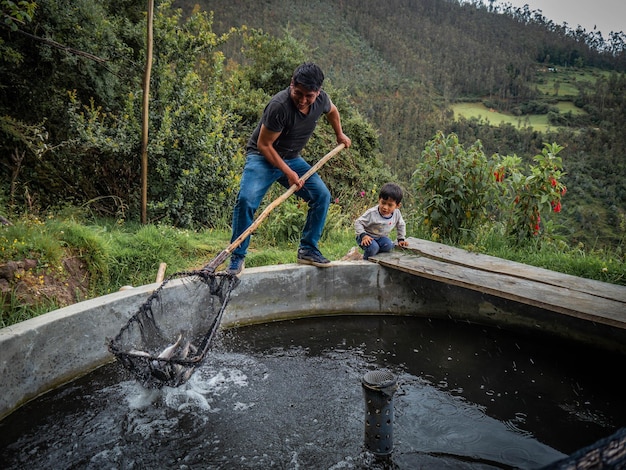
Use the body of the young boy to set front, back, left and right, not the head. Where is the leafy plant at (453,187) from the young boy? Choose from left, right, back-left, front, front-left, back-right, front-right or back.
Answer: back-left

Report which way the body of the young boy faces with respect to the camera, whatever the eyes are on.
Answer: toward the camera

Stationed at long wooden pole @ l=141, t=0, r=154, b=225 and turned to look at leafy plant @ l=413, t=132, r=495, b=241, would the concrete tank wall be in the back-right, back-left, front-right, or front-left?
front-right

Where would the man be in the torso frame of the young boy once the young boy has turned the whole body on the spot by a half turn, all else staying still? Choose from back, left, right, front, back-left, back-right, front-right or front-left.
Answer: back-left

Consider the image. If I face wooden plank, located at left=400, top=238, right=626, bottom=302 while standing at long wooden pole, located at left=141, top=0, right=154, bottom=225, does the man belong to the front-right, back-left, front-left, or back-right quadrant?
front-right

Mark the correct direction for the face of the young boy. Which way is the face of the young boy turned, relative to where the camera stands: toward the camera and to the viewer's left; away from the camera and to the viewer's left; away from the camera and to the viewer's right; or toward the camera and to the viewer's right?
toward the camera and to the viewer's left

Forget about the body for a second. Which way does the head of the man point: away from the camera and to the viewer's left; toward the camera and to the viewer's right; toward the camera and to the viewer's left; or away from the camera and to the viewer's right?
toward the camera and to the viewer's left

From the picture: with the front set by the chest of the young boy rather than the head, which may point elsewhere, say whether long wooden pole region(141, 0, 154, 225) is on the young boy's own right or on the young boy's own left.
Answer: on the young boy's own right
